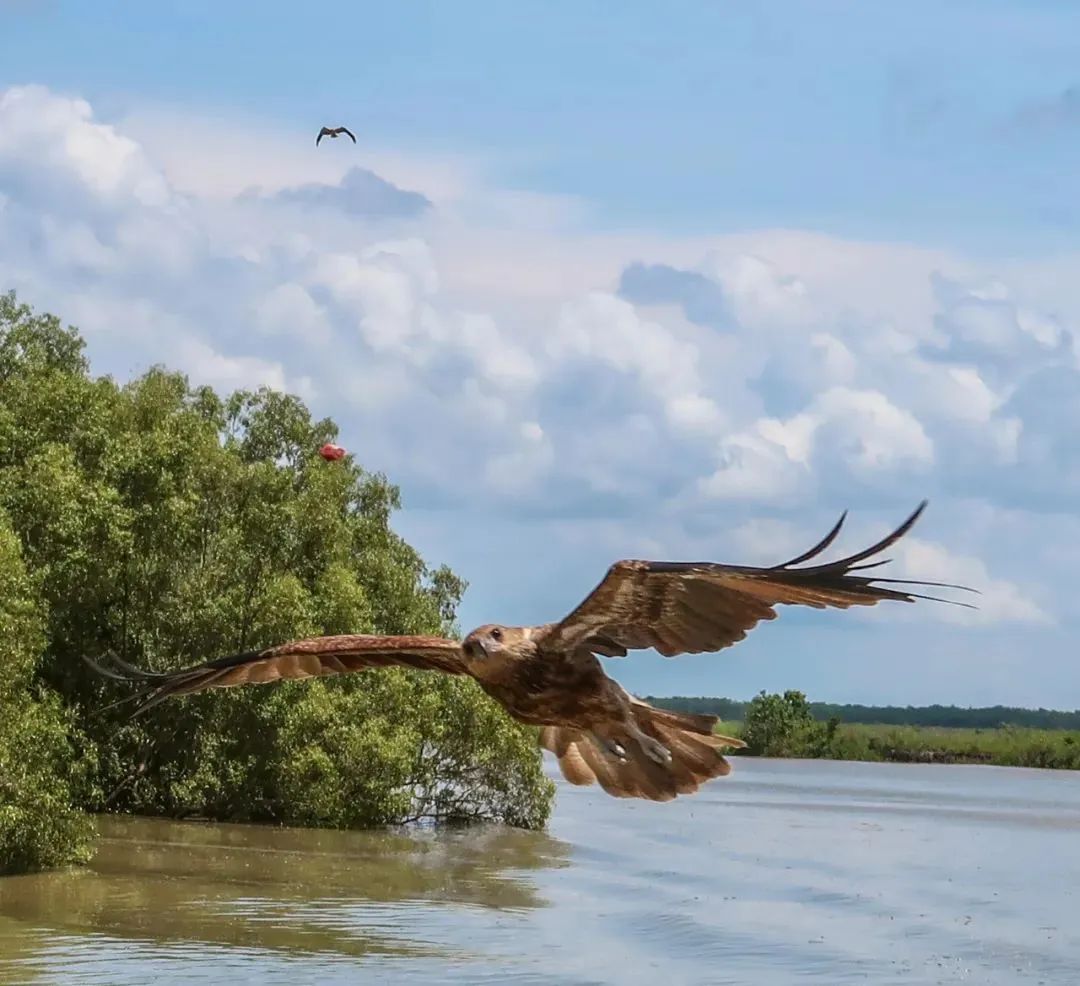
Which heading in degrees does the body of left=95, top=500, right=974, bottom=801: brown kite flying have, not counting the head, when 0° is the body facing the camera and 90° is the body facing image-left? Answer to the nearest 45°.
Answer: approximately 45°
